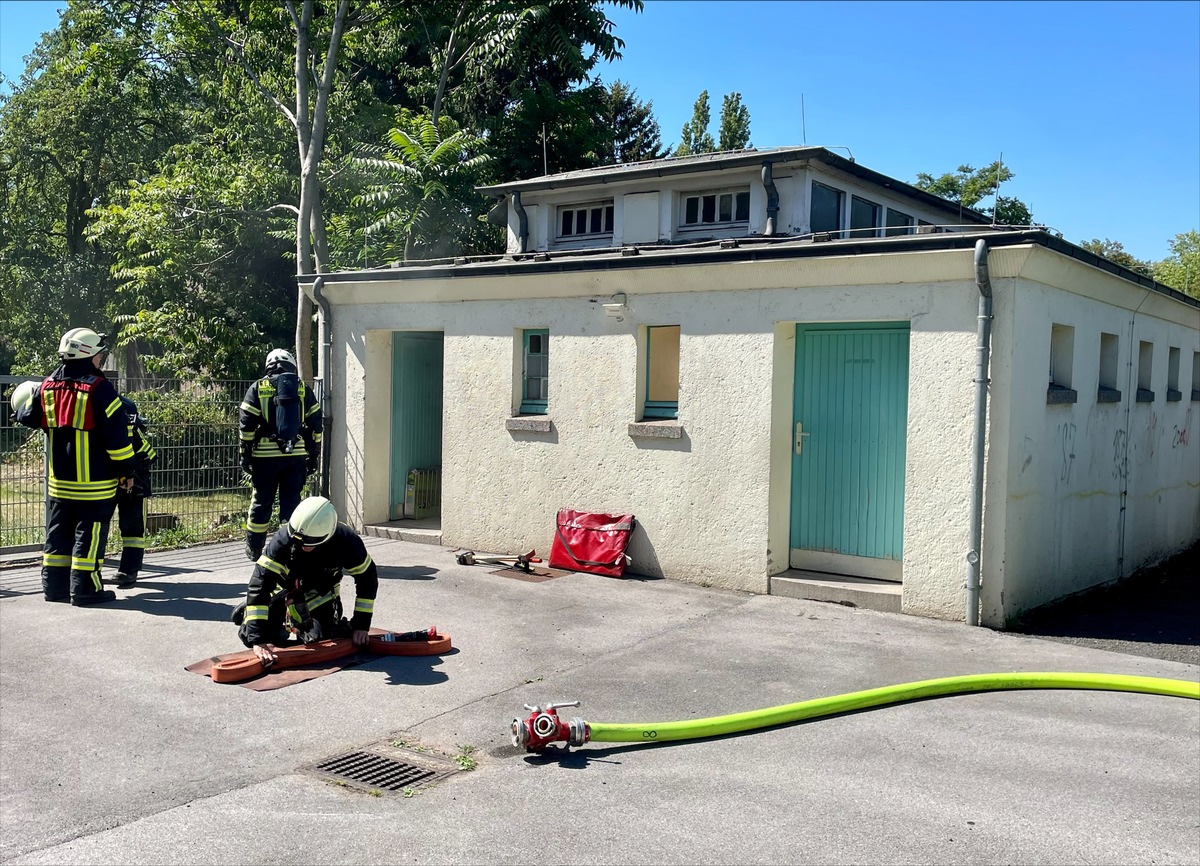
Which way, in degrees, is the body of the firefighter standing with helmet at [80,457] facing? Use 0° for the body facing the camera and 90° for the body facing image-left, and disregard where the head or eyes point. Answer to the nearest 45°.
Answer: approximately 225°

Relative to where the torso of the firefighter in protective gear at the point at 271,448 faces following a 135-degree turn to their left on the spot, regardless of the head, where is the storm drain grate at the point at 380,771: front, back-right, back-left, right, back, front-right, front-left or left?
front-left

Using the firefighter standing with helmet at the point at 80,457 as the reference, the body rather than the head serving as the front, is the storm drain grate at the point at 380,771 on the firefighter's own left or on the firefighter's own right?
on the firefighter's own right

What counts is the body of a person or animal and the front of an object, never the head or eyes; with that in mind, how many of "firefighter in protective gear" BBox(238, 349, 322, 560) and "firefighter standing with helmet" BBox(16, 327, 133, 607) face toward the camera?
0

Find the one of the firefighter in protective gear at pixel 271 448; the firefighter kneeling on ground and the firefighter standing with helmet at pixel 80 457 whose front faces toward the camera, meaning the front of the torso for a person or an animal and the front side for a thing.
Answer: the firefighter kneeling on ground

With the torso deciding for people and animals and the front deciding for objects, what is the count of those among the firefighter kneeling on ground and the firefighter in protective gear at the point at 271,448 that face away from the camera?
1

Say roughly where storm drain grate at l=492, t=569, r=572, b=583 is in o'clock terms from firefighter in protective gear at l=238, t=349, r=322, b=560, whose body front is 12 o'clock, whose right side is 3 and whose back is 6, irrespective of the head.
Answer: The storm drain grate is roughly at 3 o'clock from the firefighter in protective gear.

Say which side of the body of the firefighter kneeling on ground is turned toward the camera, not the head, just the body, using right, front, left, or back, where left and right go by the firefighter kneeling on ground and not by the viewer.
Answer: front

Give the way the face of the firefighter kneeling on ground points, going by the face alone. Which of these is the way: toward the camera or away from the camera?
toward the camera

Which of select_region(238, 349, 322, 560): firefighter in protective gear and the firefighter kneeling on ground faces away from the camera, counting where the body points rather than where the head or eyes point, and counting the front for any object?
the firefighter in protective gear

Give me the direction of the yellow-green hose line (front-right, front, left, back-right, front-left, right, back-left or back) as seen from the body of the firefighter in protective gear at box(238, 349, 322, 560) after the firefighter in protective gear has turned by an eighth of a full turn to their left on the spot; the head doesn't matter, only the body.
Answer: back

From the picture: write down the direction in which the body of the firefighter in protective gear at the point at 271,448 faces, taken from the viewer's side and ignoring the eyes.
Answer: away from the camera

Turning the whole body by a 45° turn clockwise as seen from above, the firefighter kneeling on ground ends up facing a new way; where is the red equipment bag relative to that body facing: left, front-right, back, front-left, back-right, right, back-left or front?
back

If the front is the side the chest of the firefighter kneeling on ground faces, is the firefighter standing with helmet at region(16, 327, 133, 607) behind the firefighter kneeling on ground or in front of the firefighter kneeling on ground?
behind
